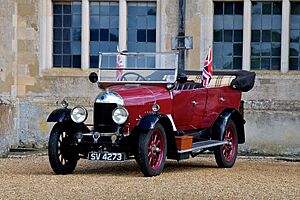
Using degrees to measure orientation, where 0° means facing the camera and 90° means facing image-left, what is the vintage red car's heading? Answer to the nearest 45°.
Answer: approximately 45°
